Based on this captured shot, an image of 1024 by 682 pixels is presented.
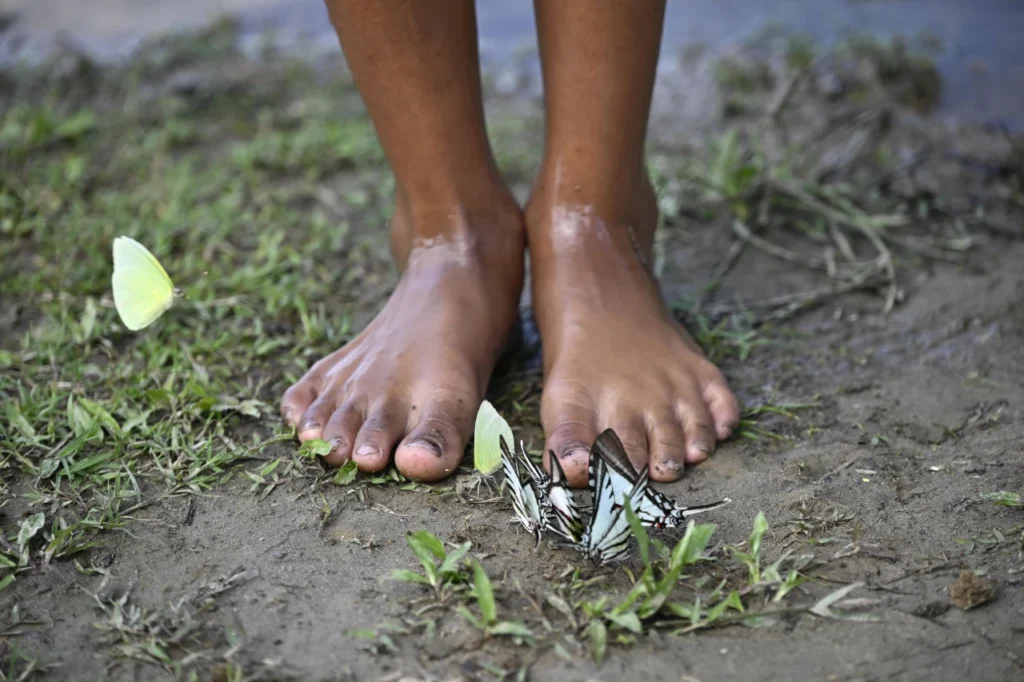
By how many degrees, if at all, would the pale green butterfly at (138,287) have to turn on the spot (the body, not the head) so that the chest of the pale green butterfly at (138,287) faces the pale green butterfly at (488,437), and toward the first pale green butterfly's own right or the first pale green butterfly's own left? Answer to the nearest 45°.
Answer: approximately 45° to the first pale green butterfly's own right

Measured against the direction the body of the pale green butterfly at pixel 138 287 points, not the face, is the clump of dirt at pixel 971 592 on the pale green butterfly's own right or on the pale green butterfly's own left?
on the pale green butterfly's own right

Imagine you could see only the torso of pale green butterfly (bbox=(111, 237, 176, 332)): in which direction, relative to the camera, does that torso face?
to the viewer's right
